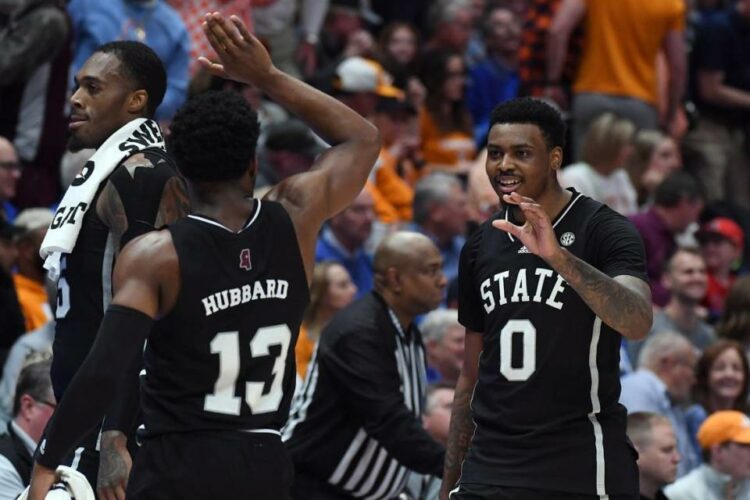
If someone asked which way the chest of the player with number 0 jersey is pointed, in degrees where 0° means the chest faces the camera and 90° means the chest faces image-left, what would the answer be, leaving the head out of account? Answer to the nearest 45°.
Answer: approximately 45°

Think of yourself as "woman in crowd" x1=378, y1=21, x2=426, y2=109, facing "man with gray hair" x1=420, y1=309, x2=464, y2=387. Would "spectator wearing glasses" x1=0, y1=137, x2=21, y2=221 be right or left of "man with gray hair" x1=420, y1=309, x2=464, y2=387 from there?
right

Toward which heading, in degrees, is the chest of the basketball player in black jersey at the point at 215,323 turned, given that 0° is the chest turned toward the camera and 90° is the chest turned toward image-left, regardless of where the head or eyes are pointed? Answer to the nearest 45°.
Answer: approximately 180°

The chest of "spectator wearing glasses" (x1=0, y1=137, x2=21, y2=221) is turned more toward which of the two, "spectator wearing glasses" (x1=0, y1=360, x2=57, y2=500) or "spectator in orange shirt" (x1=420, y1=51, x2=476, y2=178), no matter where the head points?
the spectator wearing glasses
